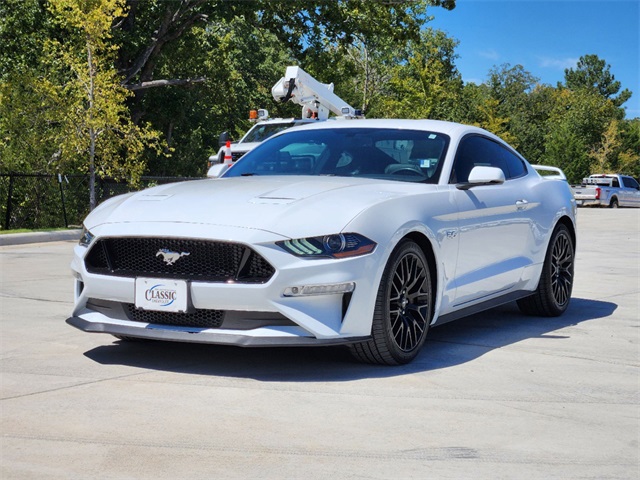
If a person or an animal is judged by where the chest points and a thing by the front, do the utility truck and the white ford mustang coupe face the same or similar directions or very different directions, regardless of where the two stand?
same or similar directions

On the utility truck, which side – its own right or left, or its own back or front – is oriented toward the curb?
front

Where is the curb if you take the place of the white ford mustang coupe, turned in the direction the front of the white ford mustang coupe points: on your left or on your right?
on your right

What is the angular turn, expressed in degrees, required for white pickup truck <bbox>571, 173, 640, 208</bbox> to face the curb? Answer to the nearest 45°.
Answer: approximately 135° to its right

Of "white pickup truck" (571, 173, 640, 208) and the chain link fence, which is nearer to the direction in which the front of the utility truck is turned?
the chain link fence

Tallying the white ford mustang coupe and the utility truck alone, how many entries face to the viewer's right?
0

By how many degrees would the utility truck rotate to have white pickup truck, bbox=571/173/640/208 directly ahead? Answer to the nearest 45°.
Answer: approximately 180°

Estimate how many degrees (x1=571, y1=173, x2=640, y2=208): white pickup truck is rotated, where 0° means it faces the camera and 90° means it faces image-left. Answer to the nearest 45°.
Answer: approximately 225°

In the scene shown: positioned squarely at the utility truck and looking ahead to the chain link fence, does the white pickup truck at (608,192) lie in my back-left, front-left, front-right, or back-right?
back-right

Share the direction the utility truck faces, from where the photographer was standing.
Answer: facing the viewer and to the left of the viewer

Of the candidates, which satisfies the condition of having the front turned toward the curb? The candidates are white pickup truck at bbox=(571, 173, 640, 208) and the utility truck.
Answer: the utility truck

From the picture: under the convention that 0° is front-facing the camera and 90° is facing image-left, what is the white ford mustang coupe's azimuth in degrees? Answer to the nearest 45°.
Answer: approximately 45°

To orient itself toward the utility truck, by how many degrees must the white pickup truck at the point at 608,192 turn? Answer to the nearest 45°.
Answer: approximately 135° to its right

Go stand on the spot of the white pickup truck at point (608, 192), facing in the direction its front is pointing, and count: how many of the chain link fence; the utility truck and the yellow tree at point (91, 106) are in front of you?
0

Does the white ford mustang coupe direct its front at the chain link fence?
no

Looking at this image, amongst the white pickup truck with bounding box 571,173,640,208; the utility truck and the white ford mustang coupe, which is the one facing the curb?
the utility truck

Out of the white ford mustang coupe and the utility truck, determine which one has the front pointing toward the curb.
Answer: the utility truck

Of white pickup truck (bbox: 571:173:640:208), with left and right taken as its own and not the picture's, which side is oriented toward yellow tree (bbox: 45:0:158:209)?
back
